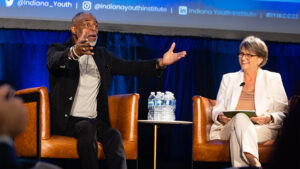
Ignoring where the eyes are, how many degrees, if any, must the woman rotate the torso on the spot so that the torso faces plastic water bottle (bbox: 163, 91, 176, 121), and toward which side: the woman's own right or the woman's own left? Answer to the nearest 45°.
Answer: approximately 90° to the woman's own right

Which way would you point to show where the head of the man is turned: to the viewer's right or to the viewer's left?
to the viewer's right

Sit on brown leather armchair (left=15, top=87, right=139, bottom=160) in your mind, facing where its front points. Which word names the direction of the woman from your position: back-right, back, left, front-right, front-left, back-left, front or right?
front-left

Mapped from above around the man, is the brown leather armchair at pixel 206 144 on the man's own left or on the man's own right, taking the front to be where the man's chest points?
on the man's own left

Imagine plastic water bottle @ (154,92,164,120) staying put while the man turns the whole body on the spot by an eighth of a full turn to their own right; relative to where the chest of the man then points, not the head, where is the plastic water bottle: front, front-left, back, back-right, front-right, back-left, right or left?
back-left

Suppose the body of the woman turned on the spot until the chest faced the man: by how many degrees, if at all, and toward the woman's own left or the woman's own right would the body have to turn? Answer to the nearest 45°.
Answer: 0° — they already face them

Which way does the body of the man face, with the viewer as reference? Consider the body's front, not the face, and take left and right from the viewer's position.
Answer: facing the viewer and to the right of the viewer

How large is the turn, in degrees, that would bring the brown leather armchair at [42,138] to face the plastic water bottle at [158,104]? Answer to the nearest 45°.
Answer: approximately 90° to its left

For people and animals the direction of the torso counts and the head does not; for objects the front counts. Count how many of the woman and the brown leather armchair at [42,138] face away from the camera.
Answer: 0

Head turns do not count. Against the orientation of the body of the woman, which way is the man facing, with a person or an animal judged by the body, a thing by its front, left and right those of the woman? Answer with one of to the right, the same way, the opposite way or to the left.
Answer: to the left

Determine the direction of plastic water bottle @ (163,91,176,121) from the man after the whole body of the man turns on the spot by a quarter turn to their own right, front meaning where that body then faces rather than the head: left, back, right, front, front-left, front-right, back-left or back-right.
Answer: back

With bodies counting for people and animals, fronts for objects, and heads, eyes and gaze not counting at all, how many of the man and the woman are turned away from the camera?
0

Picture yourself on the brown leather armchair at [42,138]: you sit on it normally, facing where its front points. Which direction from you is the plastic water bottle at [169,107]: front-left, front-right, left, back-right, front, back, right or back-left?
left

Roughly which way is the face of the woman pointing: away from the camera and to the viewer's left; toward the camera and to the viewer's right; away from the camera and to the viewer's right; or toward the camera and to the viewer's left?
toward the camera and to the viewer's left

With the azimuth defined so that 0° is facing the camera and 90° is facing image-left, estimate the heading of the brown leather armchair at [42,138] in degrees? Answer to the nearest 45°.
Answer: approximately 315°
